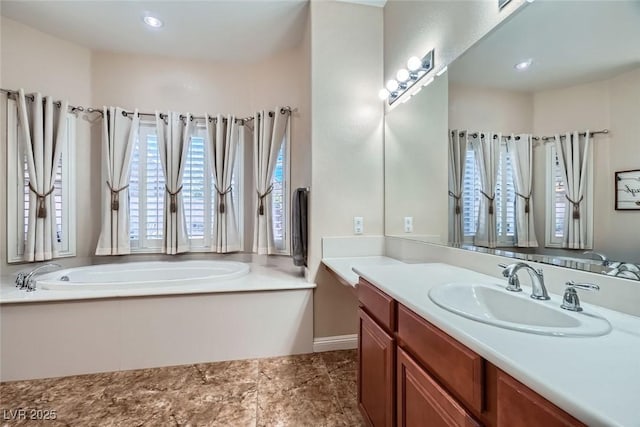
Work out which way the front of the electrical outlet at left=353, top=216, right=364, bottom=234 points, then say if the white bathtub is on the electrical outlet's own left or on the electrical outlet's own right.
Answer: on the electrical outlet's own right

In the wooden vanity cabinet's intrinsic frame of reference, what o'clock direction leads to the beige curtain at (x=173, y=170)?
The beige curtain is roughly at 2 o'clock from the wooden vanity cabinet.

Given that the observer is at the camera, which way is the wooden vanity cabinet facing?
facing the viewer and to the left of the viewer

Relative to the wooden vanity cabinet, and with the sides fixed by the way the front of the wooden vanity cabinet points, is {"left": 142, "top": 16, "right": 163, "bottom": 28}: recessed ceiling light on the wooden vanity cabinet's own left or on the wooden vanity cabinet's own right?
on the wooden vanity cabinet's own right

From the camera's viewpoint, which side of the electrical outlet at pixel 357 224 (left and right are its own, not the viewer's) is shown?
front

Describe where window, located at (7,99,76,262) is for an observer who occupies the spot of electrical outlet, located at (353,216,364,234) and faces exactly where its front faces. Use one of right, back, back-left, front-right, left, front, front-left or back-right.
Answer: right

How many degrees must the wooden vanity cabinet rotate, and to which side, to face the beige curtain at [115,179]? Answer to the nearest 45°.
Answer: approximately 45° to its right

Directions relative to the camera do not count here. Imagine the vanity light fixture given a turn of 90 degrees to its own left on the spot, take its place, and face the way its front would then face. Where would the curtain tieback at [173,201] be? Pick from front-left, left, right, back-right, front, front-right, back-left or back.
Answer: back-right

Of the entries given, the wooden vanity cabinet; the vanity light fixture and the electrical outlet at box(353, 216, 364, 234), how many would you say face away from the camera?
0

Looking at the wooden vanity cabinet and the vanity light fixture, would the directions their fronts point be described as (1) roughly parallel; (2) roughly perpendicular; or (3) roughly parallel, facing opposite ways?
roughly parallel

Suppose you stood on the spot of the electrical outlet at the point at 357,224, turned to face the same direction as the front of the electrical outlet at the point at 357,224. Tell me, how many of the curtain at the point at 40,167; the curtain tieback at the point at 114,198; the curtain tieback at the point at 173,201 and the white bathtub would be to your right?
4

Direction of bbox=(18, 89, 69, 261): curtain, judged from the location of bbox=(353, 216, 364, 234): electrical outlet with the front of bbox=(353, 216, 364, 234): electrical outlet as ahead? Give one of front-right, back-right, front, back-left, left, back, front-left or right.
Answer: right
